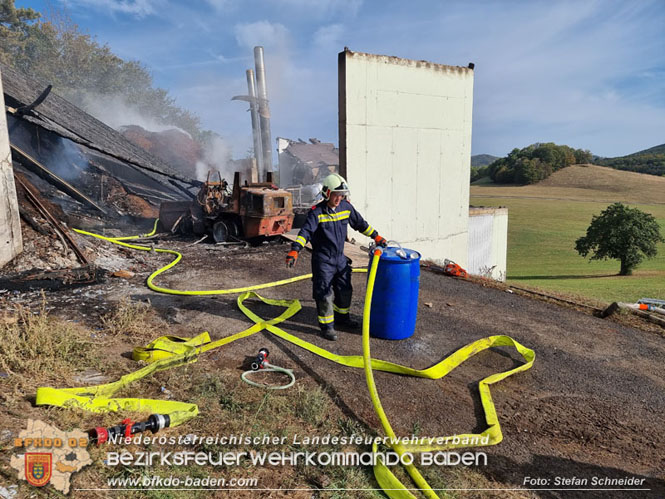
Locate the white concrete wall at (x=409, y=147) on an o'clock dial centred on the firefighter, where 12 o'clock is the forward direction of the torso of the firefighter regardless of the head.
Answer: The white concrete wall is roughly at 8 o'clock from the firefighter.

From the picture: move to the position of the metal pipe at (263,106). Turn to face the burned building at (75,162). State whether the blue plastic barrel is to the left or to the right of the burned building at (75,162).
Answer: left

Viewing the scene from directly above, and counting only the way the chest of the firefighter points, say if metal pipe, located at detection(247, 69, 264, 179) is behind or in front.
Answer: behind

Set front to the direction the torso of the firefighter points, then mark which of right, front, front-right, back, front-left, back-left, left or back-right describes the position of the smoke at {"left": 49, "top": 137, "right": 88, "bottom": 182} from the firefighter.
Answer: back

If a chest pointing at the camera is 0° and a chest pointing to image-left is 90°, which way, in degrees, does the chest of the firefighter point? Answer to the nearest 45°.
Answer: approximately 315°

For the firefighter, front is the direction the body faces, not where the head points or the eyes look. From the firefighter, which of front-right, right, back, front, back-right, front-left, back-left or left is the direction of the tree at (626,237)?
left

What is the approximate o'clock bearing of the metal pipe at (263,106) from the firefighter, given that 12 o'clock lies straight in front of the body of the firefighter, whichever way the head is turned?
The metal pipe is roughly at 7 o'clock from the firefighter.

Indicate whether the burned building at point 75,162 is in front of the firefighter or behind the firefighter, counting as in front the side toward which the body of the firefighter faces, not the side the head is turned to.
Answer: behind

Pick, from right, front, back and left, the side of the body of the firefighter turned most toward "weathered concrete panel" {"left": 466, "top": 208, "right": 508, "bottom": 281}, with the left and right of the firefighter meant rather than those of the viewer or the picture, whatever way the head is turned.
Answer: left
